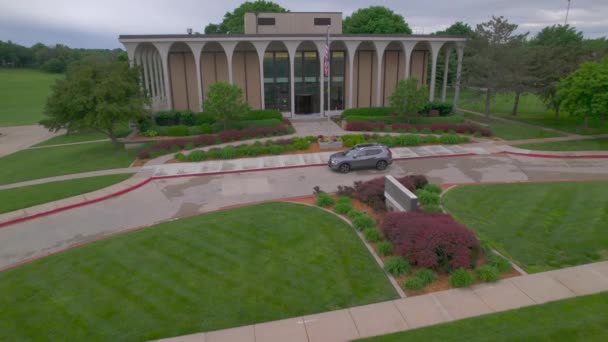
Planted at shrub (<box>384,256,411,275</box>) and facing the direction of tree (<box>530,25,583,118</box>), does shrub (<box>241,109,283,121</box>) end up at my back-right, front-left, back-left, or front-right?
front-left

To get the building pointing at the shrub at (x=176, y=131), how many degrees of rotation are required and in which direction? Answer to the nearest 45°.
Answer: approximately 45° to its right

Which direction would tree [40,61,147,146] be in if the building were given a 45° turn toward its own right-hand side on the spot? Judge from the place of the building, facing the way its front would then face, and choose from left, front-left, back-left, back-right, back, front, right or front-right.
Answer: front

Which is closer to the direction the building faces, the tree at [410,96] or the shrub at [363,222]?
the shrub

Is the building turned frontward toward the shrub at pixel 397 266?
yes

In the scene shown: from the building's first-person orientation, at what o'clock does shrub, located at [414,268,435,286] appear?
The shrub is roughly at 12 o'clock from the building.

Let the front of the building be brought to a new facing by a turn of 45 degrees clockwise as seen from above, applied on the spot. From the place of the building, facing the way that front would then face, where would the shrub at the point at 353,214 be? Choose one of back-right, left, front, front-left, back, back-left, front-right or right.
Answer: front-left

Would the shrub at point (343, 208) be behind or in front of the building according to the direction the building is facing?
in front

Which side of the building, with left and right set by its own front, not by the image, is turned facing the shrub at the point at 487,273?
front

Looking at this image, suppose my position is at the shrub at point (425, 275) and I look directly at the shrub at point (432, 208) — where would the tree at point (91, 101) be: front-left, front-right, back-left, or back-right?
front-left

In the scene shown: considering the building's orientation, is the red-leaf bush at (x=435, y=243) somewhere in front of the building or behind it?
in front

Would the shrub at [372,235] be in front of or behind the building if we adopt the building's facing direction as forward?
in front

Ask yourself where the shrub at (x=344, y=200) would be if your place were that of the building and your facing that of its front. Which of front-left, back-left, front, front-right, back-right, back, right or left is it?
front

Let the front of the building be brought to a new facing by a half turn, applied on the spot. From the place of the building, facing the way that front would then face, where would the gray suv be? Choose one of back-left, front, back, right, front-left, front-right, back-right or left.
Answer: back

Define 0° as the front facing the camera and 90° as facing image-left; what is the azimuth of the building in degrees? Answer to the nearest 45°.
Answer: approximately 0°

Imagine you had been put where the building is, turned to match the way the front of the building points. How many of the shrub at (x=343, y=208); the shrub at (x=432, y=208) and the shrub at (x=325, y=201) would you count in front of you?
3

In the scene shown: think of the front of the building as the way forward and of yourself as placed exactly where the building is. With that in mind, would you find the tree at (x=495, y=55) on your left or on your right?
on your left

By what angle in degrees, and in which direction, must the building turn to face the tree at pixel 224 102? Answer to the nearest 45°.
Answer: approximately 45° to its right

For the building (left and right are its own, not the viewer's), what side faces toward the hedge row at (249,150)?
front
